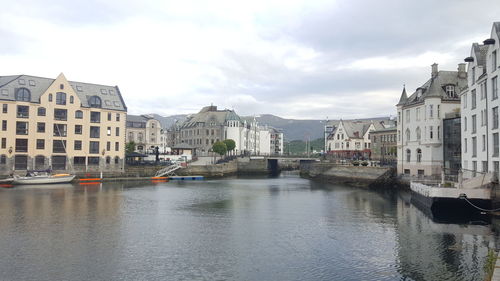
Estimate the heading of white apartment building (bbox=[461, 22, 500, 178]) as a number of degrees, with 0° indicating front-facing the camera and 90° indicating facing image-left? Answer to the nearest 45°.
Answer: approximately 90°
